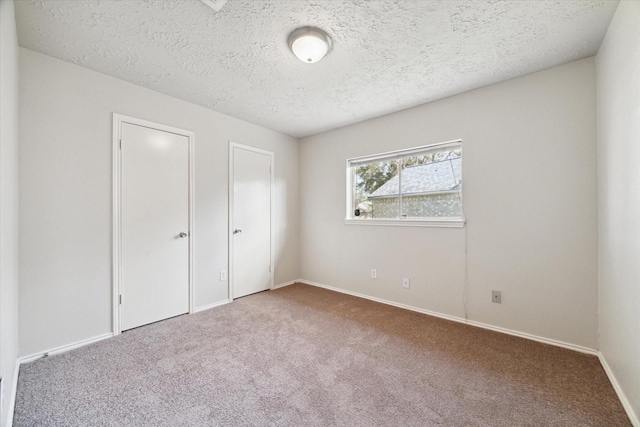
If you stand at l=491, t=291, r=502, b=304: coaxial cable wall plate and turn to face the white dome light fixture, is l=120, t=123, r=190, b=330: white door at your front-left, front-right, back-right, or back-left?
front-right

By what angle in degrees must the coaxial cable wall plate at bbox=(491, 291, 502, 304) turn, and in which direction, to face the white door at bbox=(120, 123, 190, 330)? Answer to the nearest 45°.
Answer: approximately 45° to its right

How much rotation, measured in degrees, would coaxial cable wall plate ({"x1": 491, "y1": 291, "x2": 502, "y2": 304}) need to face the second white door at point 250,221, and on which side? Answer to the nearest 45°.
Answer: approximately 90° to its right

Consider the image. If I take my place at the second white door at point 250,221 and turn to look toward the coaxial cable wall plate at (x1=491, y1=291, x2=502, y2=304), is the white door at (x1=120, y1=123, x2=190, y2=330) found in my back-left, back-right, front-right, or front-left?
back-right

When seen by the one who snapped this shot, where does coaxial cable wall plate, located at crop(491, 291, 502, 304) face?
facing the viewer
